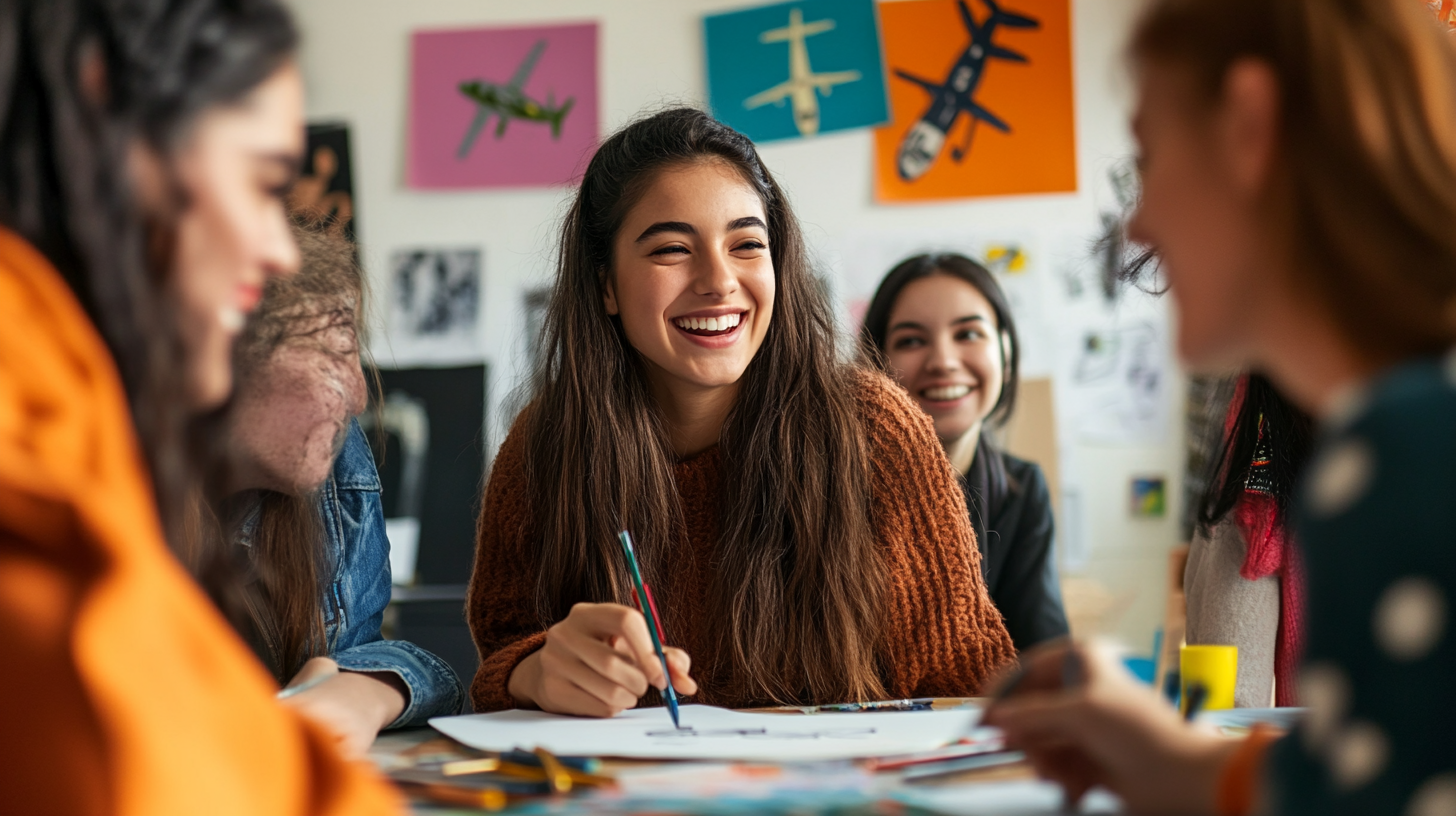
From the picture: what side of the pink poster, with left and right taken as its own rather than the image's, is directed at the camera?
front

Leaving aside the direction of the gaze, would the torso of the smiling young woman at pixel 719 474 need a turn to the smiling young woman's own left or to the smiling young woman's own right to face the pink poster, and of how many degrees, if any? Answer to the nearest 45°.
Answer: approximately 180°

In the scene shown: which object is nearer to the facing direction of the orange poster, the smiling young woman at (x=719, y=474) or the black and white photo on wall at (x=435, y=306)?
the smiling young woman

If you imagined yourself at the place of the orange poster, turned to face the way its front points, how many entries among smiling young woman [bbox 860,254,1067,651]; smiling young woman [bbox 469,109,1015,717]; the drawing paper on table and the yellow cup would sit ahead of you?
4

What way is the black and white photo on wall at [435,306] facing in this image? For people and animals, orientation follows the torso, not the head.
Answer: toward the camera

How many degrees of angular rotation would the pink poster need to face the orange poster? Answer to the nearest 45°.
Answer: approximately 90° to its left

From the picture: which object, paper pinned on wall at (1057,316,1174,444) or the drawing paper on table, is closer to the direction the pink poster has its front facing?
the drawing paper on table

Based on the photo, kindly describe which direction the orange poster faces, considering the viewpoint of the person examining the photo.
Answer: facing the viewer

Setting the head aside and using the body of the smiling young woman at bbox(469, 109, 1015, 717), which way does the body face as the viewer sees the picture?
toward the camera

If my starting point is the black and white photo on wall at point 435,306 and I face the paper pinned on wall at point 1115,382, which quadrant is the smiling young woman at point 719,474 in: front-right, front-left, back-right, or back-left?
front-right

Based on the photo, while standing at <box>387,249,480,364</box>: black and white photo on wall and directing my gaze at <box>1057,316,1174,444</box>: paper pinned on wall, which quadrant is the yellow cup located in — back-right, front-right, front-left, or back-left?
front-right
